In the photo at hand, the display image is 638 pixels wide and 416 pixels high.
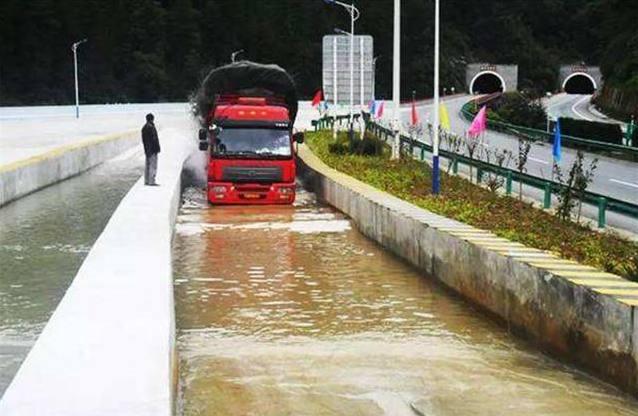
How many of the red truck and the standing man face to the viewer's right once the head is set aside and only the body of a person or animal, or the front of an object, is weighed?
1

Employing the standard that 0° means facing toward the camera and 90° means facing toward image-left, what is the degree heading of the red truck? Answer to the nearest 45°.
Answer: approximately 0°

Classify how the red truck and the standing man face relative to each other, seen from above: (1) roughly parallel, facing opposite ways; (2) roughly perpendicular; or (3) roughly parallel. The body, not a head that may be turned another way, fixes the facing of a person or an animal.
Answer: roughly perpendicular

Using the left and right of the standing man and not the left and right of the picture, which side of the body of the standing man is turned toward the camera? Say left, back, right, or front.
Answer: right

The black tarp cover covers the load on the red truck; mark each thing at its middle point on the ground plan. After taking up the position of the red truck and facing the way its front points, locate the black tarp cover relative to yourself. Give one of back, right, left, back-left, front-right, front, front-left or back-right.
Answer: back

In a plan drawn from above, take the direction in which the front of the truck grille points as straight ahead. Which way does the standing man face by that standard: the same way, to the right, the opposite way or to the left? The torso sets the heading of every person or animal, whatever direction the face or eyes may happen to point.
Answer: to the left

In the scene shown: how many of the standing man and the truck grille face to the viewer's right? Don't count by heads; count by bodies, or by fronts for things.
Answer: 1

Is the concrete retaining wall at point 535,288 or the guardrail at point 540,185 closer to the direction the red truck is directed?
the concrete retaining wall

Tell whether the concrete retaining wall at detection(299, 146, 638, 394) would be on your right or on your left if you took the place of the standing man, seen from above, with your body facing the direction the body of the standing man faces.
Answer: on your right

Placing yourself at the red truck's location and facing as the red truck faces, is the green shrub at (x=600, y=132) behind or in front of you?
behind

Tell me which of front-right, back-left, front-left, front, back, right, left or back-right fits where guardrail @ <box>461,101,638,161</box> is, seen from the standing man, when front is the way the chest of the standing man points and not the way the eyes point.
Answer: front-left
